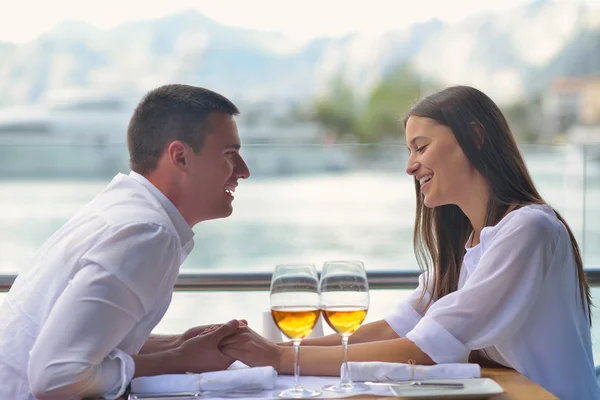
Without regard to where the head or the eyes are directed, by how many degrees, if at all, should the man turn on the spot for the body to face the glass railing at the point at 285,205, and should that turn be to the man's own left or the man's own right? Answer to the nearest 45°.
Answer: approximately 90° to the man's own left

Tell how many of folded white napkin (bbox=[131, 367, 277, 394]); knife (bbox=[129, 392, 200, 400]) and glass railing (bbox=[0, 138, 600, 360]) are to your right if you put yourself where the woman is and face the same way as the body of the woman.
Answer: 1

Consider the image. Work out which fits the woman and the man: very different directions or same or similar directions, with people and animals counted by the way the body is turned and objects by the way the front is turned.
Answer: very different directions

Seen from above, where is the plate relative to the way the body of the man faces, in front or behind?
in front

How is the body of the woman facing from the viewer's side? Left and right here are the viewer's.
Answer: facing to the left of the viewer

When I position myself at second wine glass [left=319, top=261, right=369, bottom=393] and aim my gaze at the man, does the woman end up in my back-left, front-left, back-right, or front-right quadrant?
back-right

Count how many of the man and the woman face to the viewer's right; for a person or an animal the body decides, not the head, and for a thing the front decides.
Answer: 1

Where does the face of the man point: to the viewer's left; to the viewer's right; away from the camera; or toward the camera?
to the viewer's right

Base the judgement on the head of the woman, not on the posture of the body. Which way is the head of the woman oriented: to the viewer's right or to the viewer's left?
to the viewer's left

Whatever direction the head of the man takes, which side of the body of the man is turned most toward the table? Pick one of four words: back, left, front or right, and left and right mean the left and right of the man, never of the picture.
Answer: front

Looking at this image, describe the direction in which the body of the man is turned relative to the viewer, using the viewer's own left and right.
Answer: facing to the right of the viewer

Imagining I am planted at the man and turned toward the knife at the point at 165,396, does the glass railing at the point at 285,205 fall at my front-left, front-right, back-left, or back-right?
back-left
